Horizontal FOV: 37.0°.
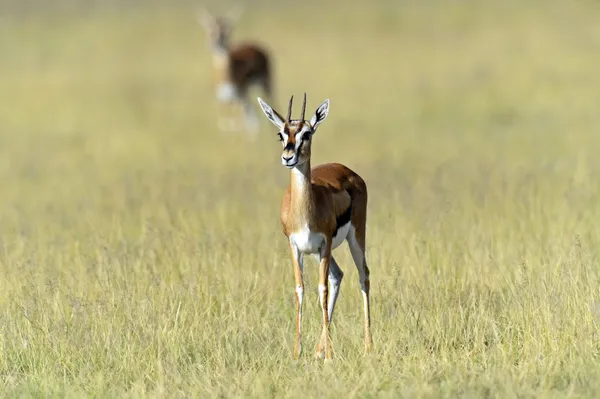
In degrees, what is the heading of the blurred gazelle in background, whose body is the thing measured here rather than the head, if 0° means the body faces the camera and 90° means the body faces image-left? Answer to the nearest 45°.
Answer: approximately 45°

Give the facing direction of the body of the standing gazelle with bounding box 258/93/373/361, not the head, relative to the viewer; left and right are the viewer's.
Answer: facing the viewer and to the left of the viewer

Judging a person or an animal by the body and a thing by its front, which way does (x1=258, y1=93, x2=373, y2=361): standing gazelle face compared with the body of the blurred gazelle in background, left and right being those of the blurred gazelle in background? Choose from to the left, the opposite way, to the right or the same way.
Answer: the same way

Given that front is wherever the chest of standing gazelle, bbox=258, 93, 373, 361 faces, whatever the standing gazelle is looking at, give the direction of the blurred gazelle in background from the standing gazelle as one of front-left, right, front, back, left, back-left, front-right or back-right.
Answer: back-right

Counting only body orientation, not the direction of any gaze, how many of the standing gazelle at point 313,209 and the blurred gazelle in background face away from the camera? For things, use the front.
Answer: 0

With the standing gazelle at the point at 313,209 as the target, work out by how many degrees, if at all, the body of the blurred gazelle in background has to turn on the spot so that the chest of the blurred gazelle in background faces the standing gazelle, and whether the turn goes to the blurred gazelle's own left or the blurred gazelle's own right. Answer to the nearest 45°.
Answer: approximately 45° to the blurred gazelle's own left
